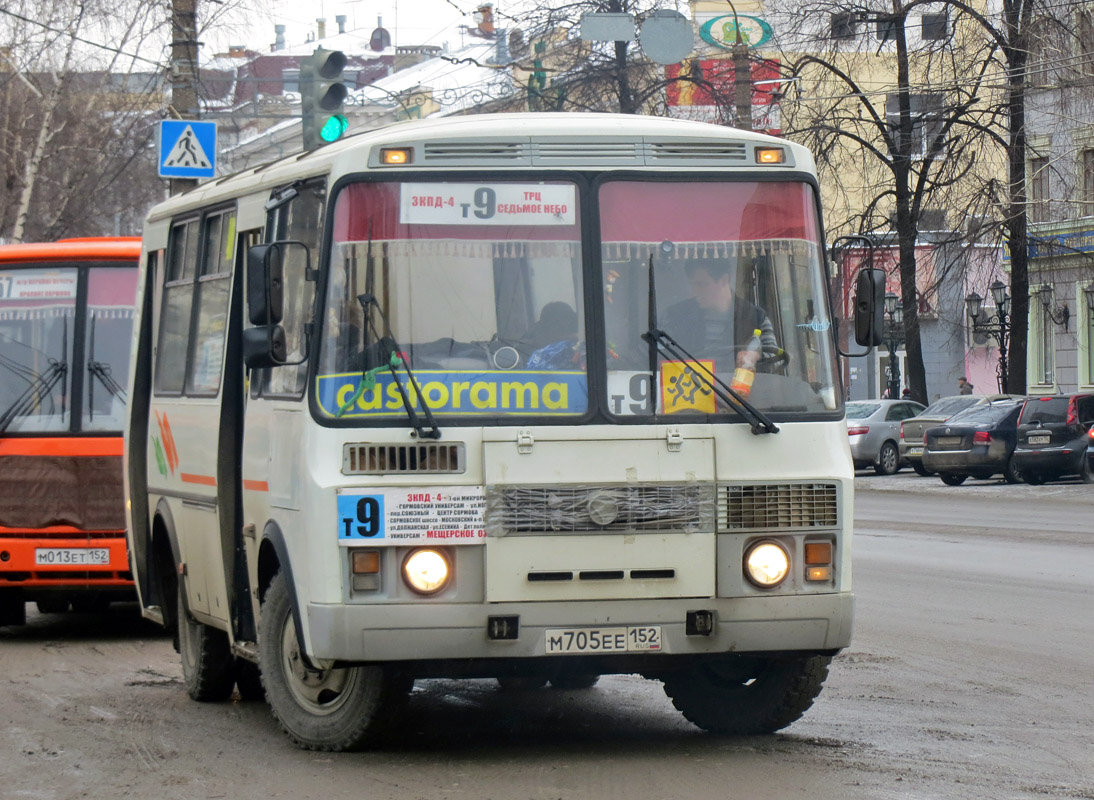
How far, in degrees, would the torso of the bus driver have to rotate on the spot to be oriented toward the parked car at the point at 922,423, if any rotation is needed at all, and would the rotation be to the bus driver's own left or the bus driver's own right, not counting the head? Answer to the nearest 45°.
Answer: approximately 180°

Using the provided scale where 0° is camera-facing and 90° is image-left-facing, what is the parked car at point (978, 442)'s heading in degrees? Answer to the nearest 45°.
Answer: approximately 225°

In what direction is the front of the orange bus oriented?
toward the camera

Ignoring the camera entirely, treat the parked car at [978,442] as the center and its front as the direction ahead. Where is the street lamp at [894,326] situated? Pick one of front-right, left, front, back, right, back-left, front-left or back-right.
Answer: front-left

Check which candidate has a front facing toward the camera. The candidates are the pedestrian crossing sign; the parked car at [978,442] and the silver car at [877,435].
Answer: the pedestrian crossing sign

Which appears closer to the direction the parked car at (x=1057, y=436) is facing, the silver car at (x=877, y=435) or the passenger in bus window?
the silver car

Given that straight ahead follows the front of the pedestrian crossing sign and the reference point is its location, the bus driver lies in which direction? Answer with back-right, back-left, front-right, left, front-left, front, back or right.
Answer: front

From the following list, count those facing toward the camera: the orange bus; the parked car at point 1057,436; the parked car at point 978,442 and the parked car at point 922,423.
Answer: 1

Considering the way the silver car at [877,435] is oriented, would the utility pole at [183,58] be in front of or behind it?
behind

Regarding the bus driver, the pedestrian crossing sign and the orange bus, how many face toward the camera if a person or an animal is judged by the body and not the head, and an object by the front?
3

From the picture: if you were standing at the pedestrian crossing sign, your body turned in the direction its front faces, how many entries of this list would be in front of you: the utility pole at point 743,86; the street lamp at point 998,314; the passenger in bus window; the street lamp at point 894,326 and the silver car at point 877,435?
1

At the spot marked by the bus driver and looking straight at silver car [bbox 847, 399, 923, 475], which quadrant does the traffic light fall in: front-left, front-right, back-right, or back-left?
front-left

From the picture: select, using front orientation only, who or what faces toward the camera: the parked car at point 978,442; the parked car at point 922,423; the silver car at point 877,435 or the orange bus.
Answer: the orange bus

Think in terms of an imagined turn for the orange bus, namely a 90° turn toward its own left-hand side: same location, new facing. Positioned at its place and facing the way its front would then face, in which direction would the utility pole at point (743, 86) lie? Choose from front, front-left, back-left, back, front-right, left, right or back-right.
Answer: front-left

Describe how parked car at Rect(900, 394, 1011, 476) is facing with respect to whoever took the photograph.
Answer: facing away from the viewer and to the right of the viewer

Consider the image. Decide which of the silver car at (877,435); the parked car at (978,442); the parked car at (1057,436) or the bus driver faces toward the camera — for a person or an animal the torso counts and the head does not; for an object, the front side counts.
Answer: the bus driver

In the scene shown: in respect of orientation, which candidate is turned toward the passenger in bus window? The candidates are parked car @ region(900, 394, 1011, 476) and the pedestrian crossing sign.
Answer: the pedestrian crossing sign

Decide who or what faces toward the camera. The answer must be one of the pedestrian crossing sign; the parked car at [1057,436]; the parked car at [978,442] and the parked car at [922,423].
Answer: the pedestrian crossing sign

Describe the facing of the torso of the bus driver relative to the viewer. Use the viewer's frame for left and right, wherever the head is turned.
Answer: facing the viewer
